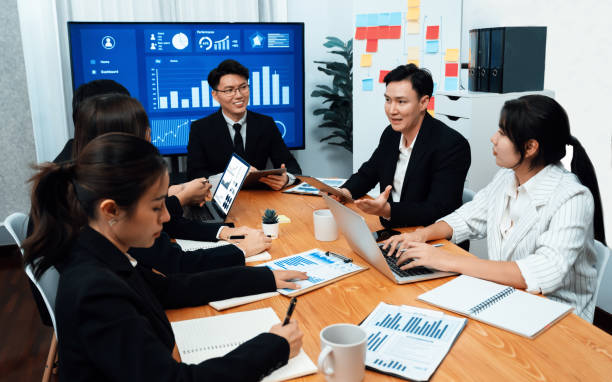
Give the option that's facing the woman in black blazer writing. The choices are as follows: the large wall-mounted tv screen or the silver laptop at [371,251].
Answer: the large wall-mounted tv screen

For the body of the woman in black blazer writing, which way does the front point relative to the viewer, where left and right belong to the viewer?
facing to the right of the viewer

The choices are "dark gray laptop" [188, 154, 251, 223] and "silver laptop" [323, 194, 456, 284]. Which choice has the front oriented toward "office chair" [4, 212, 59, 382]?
"dark gray laptop" [188, 154, 251, 223]

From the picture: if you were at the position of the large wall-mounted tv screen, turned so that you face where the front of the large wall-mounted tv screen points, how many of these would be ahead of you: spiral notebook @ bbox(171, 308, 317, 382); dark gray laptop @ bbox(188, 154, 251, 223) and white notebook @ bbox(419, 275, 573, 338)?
3

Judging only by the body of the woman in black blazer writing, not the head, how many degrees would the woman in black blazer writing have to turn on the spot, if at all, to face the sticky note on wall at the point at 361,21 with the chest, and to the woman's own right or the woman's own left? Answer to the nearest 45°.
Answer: approximately 45° to the woman's own left

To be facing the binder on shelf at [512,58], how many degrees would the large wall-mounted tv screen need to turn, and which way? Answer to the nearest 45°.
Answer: approximately 45° to its left
